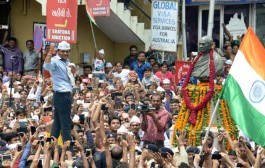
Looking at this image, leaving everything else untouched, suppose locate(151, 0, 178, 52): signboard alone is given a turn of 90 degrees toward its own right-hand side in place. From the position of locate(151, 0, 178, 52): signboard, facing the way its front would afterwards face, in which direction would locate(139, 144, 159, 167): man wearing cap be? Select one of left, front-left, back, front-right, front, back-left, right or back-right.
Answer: left

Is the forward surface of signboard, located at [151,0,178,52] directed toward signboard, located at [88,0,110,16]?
no

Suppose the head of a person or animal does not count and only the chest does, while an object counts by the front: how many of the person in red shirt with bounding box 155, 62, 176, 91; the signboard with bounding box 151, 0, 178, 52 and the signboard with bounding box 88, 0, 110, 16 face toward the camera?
3

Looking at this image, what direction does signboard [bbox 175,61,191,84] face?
toward the camera

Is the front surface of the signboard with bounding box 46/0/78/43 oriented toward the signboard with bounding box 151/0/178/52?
no

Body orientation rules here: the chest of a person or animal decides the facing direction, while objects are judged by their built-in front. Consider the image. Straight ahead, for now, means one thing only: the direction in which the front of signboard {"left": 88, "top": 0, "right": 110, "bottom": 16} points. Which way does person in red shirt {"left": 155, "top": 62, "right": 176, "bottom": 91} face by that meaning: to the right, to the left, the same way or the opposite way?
the same way

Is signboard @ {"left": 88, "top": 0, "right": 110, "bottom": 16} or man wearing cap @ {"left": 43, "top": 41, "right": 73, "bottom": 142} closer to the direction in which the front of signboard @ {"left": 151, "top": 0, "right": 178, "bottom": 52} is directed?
the man wearing cap

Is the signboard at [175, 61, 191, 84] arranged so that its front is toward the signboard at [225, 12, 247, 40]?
no

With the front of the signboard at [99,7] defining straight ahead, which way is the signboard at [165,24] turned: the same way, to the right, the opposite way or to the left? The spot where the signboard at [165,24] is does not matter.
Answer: the same way

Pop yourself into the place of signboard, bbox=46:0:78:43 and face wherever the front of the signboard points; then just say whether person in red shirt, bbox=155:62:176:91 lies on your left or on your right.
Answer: on your left

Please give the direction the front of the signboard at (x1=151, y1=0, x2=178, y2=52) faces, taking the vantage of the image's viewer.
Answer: facing the viewer

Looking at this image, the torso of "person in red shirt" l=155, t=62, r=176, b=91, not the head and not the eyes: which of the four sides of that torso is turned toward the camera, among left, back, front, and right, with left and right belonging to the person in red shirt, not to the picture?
front
